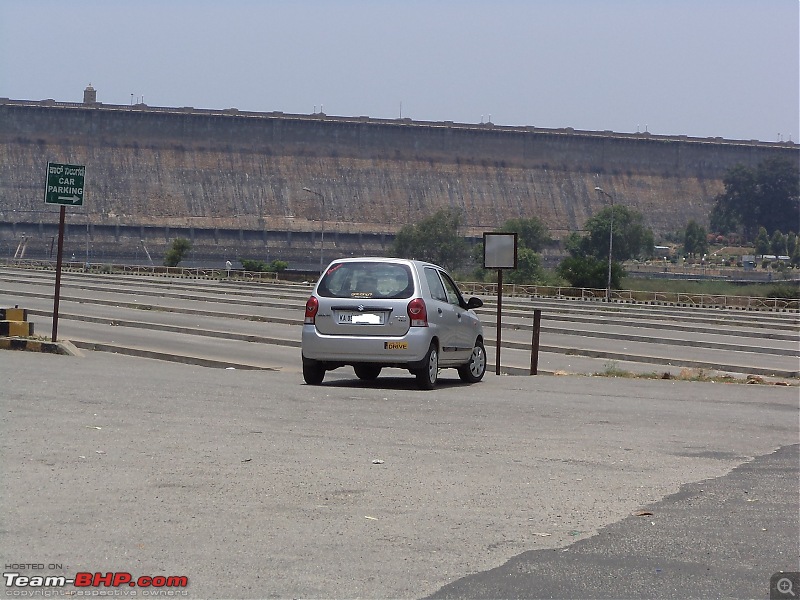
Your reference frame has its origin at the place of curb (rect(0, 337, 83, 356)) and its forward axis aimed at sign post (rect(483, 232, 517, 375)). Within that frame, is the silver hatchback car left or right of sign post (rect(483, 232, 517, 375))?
right

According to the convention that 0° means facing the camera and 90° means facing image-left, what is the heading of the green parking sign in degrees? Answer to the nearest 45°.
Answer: approximately 0°

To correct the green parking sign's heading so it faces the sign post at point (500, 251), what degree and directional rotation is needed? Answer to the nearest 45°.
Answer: approximately 90° to its left

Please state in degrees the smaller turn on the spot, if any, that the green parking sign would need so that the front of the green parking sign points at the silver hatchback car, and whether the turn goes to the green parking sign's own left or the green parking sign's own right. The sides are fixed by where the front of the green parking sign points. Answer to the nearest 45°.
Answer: approximately 45° to the green parking sign's own left

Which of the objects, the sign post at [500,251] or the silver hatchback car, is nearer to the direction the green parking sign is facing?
the silver hatchback car
